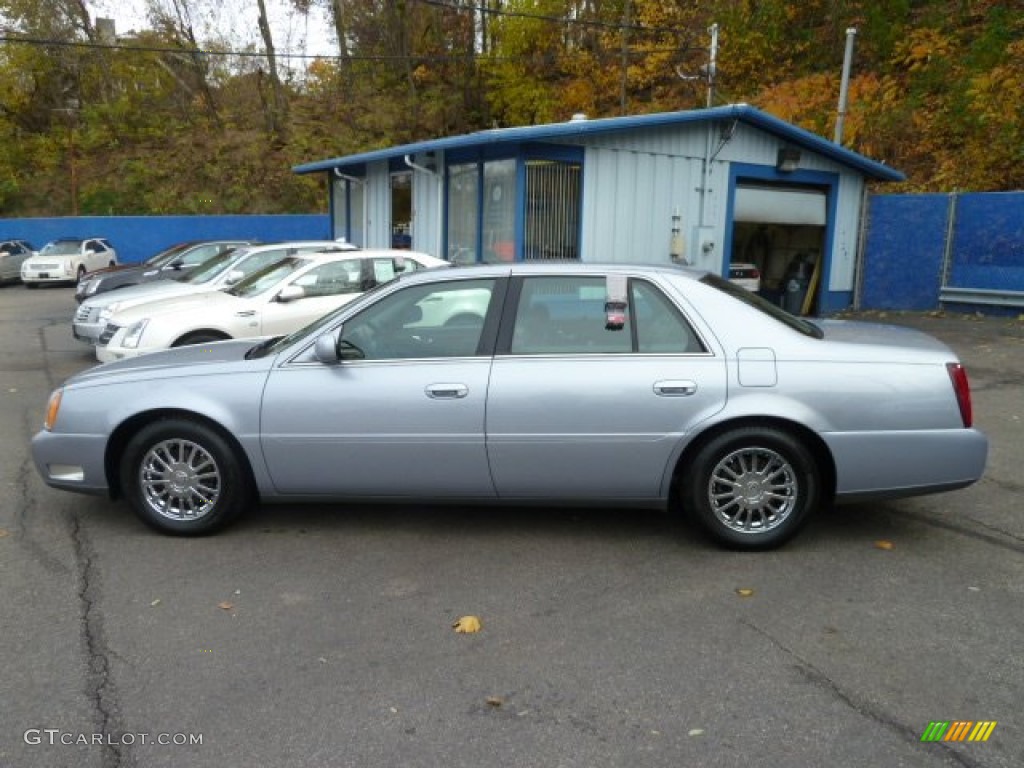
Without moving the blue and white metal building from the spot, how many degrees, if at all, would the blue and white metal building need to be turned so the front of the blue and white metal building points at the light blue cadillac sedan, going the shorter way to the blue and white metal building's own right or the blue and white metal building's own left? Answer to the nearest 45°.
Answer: approximately 45° to the blue and white metal building's own left

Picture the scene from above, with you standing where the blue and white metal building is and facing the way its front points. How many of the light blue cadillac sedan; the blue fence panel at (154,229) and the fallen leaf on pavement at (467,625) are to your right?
1

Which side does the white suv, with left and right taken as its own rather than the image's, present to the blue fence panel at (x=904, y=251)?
left

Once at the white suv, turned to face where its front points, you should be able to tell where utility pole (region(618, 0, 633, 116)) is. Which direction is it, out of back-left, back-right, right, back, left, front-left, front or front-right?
back-left

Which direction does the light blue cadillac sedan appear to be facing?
to the viewer's left

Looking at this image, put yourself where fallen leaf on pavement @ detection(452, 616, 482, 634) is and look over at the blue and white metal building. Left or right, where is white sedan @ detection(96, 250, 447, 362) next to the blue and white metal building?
left

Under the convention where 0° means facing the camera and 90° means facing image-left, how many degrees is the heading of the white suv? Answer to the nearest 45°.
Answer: approximately 45°

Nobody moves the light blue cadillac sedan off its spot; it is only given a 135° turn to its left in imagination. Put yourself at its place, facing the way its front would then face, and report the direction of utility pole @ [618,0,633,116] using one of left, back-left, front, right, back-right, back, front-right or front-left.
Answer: back-left

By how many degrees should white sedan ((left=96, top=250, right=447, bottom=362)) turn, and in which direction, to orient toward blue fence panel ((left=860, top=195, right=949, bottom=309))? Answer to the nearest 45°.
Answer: approximately 135° to its left

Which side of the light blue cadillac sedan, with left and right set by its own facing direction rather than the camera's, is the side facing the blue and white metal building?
right

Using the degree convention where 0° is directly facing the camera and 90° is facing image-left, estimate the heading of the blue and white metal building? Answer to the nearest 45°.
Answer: approximately 45°

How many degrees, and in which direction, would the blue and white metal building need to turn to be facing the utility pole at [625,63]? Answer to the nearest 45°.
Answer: approximately 135° to its right
